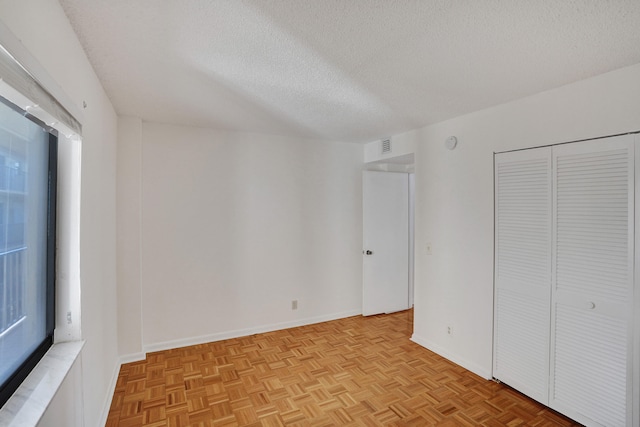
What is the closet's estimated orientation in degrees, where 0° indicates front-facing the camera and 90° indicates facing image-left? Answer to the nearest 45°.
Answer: approximately 45°

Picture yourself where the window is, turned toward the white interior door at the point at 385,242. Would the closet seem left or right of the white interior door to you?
right

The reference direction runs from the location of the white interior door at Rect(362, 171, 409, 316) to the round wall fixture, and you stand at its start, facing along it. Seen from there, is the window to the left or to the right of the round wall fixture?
right

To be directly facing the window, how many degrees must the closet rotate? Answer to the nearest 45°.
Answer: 0° — it already faces it

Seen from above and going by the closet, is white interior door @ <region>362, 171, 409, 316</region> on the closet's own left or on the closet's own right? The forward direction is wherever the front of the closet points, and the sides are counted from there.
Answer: on the closet's own right
